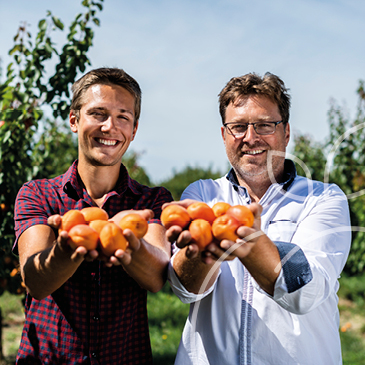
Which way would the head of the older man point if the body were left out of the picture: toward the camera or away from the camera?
toward the camera

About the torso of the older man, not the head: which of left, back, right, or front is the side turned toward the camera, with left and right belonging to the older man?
front

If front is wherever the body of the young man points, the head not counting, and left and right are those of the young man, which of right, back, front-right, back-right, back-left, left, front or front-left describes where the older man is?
left

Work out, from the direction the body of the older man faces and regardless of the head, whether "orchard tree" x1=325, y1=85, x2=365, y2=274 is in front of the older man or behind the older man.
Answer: behind

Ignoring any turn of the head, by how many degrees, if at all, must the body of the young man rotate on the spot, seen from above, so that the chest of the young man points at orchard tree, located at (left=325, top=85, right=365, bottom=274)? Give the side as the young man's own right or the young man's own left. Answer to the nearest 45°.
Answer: approximately 135° to the young man's own left

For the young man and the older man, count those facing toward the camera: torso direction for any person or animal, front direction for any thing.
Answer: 2

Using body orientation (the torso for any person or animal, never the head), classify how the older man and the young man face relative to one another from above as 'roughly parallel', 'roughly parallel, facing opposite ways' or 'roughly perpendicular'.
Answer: roughly parallel

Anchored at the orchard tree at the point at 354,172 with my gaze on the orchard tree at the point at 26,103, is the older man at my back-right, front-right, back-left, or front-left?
front-left

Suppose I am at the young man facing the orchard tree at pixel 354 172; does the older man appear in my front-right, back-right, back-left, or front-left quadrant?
front-right

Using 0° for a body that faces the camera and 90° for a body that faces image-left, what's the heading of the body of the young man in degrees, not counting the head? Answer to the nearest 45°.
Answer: approximately 0°

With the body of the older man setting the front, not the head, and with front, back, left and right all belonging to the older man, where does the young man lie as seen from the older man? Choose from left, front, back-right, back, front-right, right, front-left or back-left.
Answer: right
